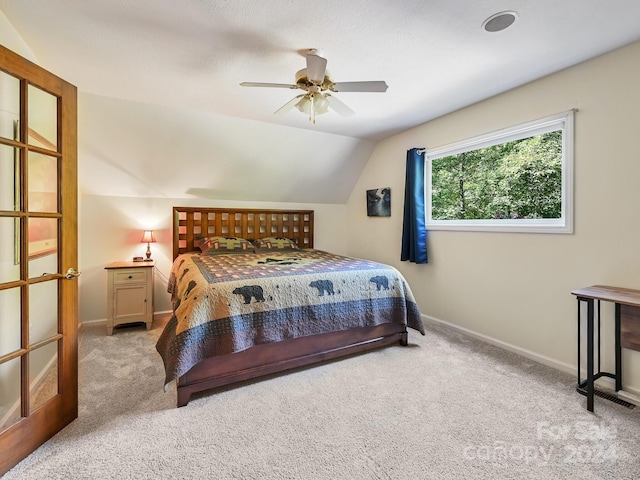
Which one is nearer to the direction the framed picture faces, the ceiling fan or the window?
the ceiling fan

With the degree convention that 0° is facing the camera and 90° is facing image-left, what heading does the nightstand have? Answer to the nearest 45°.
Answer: approximately 0°

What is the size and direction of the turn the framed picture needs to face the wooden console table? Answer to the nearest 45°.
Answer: approximately 90° to its left

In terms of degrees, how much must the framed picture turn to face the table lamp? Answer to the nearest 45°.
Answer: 0° — it already faces it

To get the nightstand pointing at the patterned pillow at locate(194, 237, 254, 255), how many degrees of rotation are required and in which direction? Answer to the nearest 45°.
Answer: approximately 90° to its left

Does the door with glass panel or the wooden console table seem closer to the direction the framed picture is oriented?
the door with glass panel

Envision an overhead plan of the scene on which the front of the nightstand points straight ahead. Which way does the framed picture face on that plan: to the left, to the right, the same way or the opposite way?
to the right

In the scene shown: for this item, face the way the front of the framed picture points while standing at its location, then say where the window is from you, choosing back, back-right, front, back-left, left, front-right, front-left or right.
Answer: left

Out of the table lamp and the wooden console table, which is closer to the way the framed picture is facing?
the table lamp

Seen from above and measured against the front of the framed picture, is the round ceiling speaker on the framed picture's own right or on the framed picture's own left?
on the framed picture's own left

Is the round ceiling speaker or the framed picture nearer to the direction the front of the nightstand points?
the round ceiling speaker

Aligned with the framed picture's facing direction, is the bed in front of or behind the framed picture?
in front
